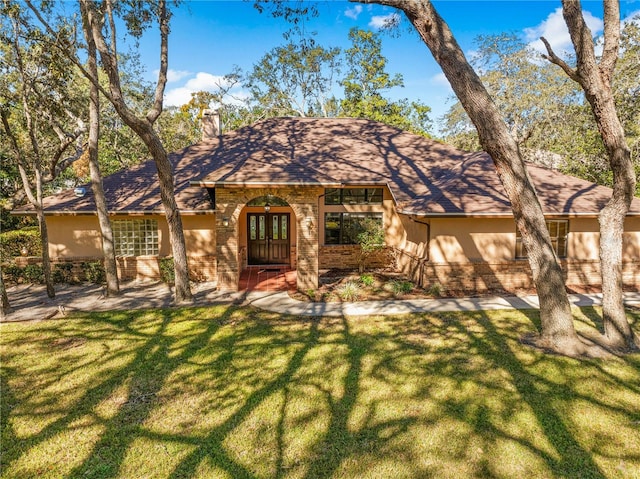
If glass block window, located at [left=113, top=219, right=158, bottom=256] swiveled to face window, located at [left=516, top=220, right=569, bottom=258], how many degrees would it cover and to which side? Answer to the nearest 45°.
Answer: approximately 45° to its left

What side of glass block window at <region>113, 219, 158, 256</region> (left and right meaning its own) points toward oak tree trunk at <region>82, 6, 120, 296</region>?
front

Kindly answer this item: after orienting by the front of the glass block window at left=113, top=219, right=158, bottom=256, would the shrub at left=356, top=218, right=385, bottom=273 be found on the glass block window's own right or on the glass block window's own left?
on the glass block window's own left

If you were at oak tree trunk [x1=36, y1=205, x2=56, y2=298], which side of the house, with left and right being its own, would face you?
right

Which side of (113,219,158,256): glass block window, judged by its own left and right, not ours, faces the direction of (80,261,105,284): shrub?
right

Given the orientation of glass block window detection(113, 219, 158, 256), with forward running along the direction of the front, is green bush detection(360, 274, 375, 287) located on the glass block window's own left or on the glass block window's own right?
on the glass block window's own left

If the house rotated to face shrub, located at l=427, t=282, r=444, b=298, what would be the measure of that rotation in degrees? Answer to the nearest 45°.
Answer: approximately 45° to its left

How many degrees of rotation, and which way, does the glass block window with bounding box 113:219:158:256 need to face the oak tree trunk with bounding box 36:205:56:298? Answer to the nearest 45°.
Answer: approximately 45° to its right

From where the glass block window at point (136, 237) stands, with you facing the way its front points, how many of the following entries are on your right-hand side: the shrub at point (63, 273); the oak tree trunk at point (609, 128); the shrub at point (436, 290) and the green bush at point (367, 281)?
1

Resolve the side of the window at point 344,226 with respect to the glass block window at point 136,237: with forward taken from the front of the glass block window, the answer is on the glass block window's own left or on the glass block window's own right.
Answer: on the glass block window's own left

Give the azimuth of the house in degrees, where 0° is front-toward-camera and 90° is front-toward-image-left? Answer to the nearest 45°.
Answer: approximately 0°

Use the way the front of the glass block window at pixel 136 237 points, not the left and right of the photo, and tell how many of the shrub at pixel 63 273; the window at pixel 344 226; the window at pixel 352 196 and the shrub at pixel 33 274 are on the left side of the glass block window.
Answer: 2
